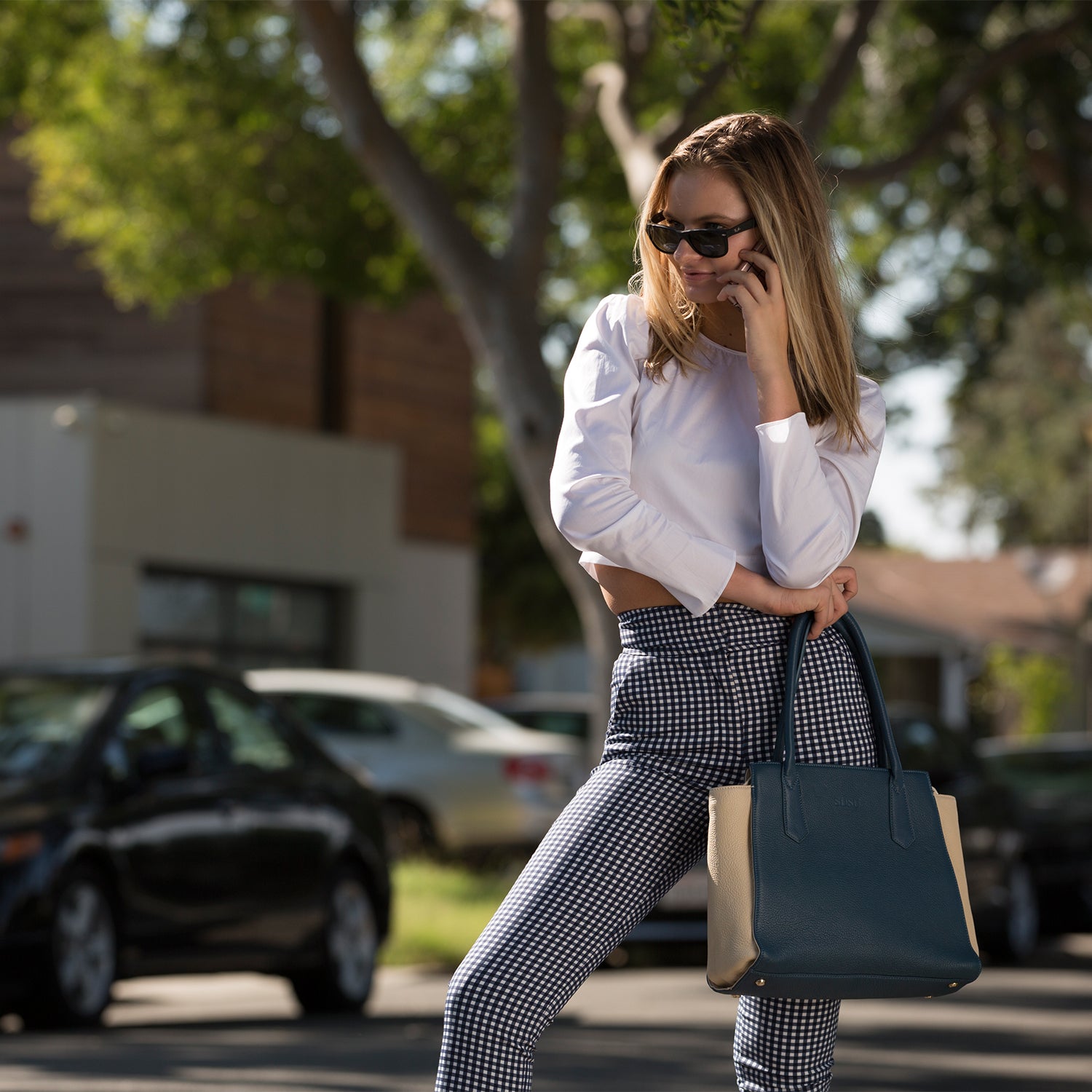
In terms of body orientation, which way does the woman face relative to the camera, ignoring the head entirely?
toward the camera

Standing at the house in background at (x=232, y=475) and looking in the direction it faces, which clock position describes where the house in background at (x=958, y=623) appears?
the house in background at (x=958, y=623) is roughly at 9 o'clock from the house in background at (x=232, y=475).

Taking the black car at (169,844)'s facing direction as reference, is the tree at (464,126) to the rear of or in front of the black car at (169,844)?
to the rear

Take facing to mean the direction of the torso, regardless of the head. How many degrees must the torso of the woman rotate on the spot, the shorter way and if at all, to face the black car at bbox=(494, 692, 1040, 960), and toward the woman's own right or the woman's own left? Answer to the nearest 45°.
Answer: approximately 180°

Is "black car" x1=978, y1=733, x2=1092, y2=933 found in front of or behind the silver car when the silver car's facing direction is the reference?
behind

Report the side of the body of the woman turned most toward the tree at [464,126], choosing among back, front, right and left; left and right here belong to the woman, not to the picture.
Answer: back

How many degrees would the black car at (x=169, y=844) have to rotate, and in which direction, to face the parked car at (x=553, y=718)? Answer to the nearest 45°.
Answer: approximately 135° to its right

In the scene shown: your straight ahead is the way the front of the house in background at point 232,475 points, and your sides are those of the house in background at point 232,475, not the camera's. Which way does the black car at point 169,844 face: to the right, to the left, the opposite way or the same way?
to the right

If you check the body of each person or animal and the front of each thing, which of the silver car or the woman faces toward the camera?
the woman

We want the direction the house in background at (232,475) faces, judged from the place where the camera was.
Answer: facing the viewer and to the right of the viewer

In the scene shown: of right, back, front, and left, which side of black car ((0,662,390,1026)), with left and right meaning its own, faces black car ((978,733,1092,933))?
back

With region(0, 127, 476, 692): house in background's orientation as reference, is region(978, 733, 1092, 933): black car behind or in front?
in front

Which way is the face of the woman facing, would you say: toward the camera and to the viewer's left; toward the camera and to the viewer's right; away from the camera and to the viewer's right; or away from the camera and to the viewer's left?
toward the camera and to the viewer's left

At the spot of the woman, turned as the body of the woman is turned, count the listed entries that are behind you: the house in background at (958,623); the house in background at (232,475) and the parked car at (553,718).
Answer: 3

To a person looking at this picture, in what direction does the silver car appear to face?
facing away from the viewer and to the left of the viewer

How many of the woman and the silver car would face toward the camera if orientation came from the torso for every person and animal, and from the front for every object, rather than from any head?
1
